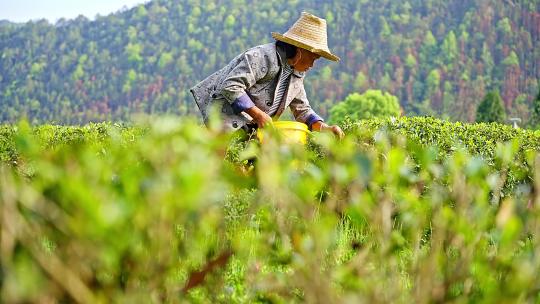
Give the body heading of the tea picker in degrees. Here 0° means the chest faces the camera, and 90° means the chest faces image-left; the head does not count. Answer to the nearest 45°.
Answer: approximately 315°
